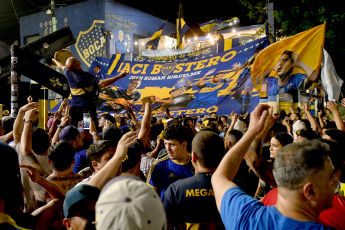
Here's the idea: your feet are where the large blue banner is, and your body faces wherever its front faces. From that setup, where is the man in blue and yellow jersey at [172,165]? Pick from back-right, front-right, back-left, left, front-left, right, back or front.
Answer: front

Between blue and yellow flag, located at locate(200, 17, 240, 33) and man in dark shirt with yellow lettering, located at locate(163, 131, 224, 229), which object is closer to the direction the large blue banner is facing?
the man in dark shirt with yellow lettering

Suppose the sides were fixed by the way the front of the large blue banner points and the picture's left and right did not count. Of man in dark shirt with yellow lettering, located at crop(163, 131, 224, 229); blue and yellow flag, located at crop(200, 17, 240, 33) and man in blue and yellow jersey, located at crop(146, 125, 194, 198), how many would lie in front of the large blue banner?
2

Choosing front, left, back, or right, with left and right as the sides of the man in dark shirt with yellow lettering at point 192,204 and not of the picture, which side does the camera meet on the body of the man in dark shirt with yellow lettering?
back

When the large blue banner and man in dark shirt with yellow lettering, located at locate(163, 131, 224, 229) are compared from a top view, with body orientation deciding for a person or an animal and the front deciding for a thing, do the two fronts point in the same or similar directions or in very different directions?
very different directions

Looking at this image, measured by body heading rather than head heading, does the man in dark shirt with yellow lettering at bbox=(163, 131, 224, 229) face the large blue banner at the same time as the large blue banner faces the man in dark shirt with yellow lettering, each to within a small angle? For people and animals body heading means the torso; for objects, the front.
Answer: yes

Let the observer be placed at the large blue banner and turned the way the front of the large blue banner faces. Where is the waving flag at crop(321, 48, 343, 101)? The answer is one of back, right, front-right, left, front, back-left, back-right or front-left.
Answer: front-left

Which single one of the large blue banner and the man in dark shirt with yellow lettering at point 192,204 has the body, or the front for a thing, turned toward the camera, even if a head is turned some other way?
the large blue banner

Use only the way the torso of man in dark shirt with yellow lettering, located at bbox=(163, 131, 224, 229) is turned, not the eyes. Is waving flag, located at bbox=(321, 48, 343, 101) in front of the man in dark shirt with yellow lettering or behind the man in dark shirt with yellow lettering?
in front

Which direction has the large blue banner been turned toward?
toward the camera

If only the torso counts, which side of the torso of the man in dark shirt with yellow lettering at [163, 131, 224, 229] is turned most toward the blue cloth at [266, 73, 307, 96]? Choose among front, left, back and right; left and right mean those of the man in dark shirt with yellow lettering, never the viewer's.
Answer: front
